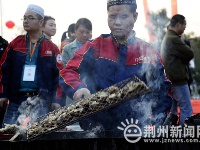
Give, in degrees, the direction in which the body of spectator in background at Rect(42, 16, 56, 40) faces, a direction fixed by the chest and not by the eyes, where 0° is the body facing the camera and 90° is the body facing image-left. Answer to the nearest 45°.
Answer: approximately 315°

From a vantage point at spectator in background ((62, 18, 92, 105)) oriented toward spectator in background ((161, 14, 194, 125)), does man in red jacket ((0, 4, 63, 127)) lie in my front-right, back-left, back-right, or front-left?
back-right

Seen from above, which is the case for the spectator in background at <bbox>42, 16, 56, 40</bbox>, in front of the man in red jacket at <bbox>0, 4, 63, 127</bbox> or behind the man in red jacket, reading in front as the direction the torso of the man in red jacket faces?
behind

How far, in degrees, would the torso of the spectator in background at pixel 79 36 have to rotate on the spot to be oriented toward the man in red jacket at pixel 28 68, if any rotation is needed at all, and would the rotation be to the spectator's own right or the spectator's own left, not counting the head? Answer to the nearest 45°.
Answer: approximately 90° to the spectator's own right

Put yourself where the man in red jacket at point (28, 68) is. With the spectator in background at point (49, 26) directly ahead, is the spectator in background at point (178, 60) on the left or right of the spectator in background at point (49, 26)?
right

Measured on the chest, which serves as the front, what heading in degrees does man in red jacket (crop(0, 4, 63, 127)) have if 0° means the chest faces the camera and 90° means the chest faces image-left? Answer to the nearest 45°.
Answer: approximately 0°

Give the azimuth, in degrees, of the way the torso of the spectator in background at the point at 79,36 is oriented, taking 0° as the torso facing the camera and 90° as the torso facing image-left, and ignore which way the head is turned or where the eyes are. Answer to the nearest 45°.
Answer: approximately 315°
